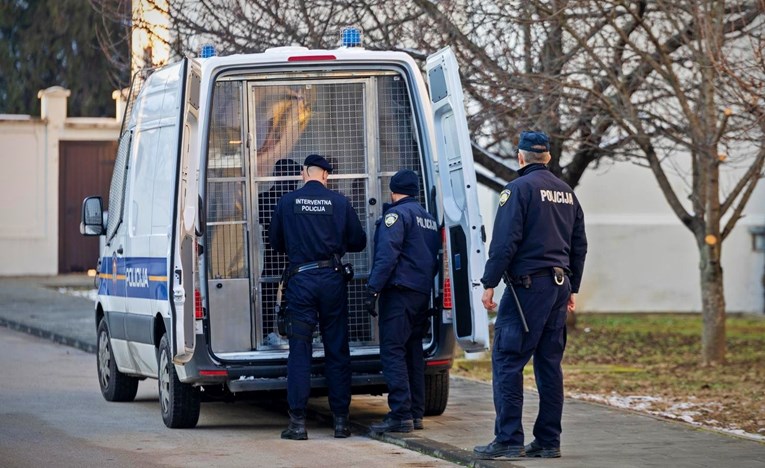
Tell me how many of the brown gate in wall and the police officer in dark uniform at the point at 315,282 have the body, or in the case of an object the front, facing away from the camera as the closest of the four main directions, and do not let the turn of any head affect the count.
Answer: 1

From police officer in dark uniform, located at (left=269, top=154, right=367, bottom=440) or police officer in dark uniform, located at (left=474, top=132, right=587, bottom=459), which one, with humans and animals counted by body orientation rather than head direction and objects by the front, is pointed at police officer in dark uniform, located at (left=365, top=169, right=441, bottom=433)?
police officer in dark uniform, located at (left=474, top=132, right=587, bottom=459)

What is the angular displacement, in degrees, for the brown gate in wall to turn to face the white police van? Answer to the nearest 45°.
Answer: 0° — it already faces it

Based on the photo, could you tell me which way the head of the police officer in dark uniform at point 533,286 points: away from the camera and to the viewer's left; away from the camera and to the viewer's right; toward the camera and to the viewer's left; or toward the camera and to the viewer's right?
away from the camera and to the viewer's left

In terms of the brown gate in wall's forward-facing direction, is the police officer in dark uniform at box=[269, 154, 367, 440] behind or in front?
in front

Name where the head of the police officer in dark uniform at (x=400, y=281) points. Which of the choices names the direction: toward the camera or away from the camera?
away from the camera

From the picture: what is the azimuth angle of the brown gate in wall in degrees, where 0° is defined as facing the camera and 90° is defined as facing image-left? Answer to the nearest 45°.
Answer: approximately 0°

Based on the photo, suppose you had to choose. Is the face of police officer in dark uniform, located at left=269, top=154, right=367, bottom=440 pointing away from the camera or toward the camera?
away from the camera

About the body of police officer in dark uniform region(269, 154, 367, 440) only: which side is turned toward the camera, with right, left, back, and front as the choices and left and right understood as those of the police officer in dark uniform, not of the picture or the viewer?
back

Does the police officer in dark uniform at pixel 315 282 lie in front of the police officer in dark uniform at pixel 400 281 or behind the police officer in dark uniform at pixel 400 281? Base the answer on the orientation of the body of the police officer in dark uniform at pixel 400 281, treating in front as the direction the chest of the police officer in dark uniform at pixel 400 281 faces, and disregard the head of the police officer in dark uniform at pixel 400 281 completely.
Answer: in front

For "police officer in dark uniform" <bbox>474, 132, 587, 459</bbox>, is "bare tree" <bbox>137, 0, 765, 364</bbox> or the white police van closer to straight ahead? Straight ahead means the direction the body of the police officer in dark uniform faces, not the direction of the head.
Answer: the white police van

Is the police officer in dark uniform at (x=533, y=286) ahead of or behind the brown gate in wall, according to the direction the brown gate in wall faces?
ahead

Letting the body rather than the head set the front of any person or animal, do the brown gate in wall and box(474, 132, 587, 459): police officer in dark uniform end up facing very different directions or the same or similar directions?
very different directions
